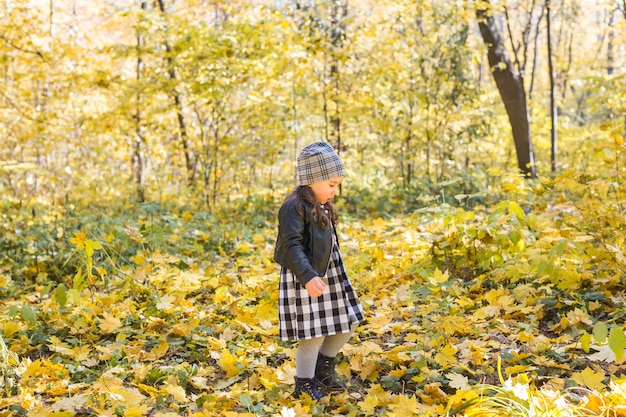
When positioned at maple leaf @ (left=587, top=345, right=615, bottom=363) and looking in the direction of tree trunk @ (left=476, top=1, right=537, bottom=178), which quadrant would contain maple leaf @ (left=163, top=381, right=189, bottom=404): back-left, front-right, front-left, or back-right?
back-left

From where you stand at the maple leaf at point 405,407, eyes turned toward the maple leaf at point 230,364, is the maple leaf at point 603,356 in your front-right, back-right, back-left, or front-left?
back-right

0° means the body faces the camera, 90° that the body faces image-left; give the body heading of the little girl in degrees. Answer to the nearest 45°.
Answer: approximately 270°

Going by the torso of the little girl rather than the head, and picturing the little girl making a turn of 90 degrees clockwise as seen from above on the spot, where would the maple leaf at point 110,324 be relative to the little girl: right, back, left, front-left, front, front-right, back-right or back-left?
back-right

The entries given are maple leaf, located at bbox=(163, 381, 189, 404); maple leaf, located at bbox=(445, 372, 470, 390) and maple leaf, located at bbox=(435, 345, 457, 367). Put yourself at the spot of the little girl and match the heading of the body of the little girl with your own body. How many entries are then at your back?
1

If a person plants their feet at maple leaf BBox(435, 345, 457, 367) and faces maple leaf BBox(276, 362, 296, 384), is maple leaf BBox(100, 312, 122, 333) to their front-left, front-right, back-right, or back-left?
front-right

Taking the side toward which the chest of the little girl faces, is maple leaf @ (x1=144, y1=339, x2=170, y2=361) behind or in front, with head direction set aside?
behind

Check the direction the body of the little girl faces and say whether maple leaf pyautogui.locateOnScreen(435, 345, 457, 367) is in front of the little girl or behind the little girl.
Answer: in front

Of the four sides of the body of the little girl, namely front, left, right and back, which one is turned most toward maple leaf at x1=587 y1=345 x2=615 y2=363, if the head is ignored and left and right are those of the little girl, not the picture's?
front

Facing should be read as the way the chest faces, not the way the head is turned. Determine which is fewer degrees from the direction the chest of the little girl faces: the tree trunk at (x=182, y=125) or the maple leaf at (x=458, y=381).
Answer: the maple leaf

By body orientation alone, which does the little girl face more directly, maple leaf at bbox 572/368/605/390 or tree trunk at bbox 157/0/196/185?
the maple leaf

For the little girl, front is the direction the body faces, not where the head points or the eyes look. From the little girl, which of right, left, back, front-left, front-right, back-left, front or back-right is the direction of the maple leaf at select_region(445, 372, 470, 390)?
front

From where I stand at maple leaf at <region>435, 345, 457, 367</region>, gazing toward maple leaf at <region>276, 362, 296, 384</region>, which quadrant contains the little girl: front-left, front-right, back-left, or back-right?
front-left

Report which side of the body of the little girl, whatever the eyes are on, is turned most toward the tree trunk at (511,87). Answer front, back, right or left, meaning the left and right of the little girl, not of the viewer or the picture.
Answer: left

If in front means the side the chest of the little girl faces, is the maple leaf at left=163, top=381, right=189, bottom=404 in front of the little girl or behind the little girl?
behind
